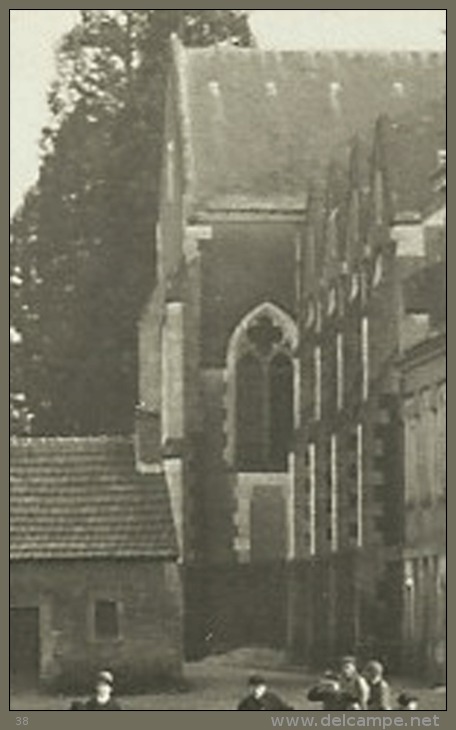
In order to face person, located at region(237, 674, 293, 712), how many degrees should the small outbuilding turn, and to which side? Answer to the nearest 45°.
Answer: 0° — it already faces them

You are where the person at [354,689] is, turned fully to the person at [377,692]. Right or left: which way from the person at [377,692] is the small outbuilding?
left

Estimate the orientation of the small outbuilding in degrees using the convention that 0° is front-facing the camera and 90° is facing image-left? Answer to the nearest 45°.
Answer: approximately 0°
